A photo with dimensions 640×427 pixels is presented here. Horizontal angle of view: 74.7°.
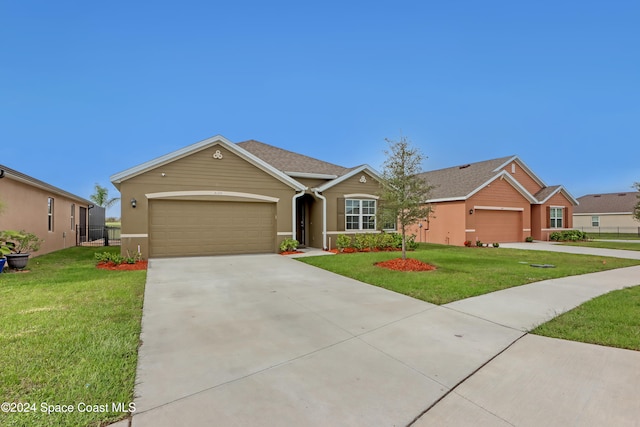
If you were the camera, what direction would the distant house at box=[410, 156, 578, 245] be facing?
facing the viewer and to the right of the viewer

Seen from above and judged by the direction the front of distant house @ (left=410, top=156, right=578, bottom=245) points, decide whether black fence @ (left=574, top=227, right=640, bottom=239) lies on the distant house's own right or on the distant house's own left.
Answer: on the distant house's own left

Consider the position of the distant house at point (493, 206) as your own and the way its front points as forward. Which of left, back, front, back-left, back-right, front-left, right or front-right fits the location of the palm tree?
back-right

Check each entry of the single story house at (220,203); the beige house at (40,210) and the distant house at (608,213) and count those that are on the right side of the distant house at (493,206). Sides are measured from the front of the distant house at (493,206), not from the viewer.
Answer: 2

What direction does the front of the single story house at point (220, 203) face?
toward the camera

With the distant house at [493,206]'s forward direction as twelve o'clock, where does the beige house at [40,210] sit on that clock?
The beige house is roughly at 3 o'clock from the distant house.

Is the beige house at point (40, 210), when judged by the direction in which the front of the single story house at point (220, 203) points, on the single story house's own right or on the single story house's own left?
on the single story house's own right

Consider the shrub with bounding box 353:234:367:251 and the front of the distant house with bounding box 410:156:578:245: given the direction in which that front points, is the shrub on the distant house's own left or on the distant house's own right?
on the distant house's own right

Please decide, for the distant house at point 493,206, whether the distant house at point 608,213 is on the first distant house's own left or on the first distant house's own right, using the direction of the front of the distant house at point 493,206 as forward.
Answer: on the first distant house's own left

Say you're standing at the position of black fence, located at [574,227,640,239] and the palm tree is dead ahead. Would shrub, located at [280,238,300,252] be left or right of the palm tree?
left

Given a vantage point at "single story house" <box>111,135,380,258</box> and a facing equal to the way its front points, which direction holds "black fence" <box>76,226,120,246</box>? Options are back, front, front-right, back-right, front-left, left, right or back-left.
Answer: back-right

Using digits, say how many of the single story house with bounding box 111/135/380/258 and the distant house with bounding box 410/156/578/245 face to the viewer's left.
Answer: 0
